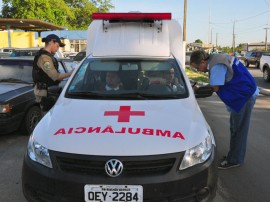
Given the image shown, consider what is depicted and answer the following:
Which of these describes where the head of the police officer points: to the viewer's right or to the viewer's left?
to the viewer's right

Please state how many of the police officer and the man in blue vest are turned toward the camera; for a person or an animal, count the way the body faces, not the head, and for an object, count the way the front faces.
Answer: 0

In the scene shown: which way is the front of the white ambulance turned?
toward the camera

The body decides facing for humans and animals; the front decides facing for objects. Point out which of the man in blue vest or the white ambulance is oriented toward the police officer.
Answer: the man in blue vest

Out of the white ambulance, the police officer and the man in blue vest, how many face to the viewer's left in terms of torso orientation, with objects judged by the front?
1

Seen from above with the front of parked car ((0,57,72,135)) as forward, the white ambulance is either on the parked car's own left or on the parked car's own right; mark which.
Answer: on the parked car's own left

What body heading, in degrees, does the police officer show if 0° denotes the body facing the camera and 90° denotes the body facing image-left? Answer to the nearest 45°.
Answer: approximately 270°

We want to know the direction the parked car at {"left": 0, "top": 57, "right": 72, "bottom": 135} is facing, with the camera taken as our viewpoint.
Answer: facing the viewer and to the left of the viewer

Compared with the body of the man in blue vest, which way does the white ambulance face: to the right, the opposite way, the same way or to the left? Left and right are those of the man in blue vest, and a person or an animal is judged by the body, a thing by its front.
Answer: to the left

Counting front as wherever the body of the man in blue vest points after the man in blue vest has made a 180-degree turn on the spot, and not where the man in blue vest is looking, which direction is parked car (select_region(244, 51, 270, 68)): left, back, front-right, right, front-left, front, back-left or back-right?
left

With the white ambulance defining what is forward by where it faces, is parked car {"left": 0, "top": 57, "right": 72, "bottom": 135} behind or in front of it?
behind

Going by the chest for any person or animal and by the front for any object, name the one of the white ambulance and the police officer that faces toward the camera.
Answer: the white ambulance

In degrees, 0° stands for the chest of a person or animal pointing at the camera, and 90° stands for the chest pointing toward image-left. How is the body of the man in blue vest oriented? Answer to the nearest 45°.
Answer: approximately 90°

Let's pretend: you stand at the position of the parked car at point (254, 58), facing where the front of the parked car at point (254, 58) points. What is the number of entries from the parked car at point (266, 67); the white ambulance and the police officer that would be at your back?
0

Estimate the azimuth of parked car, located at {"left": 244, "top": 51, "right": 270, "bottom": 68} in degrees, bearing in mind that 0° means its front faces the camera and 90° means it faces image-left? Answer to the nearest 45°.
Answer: approximately 45°
